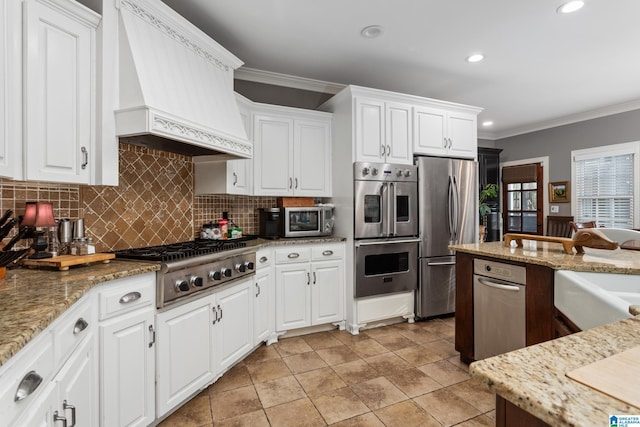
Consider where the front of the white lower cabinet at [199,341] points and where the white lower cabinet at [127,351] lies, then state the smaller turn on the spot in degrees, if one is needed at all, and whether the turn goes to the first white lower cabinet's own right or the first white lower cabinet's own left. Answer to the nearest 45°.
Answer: approximately 90° to the first white lower cabinet's own right

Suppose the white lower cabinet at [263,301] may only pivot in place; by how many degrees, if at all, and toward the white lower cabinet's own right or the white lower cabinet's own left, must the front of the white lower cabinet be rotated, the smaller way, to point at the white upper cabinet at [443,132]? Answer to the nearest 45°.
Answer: approximately 45° to the white lower cabinet's own left

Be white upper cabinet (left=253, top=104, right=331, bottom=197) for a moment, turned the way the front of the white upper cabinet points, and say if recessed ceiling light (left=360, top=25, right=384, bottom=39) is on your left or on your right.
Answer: on your left

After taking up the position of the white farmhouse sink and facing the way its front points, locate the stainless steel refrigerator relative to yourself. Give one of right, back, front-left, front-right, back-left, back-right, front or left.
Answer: right

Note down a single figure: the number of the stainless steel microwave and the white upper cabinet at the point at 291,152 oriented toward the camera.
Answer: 2

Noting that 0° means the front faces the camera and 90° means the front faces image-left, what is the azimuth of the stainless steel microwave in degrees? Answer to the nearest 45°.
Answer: approximately 0°

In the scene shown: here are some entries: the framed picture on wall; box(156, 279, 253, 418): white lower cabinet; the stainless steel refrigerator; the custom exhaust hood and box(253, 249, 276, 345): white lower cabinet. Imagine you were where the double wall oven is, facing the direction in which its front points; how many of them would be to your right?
3

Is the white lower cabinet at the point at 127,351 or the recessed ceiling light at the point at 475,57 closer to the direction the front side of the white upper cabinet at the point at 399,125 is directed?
the recessed ceiling light

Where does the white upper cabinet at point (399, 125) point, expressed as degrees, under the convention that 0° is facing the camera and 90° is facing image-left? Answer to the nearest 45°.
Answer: approximately 315°

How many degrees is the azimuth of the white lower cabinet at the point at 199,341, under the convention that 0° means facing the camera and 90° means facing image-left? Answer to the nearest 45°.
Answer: approximately 315°
